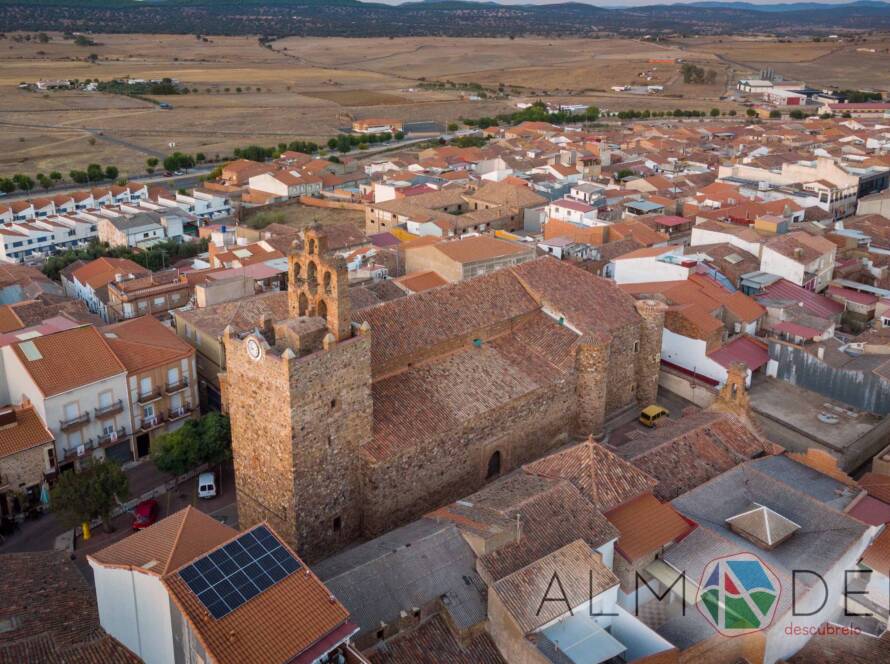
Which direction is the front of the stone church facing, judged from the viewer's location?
facing the viewer and to the left of the viewer

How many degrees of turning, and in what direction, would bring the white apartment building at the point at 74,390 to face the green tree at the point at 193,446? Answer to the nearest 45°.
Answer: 0° — it already faces it

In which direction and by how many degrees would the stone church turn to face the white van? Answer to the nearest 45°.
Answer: approximately 45° to its right

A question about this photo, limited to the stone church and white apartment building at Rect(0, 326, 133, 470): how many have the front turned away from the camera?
0

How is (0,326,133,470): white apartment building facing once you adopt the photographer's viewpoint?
facing the viewer and to the right of the viewer

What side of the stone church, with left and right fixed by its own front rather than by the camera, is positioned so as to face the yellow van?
back

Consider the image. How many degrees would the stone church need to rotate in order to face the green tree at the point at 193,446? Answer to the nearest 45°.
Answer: approximately 45° to its right

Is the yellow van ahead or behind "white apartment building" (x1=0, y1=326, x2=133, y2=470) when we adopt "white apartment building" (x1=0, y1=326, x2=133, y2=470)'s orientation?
ahead
